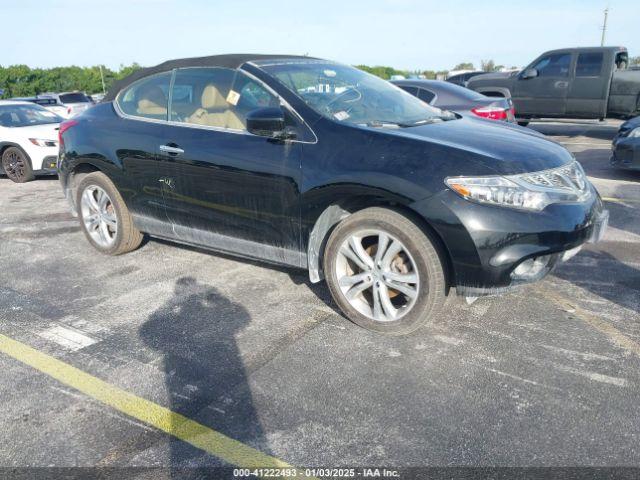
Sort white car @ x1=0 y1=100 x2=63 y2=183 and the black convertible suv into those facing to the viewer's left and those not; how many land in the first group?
0

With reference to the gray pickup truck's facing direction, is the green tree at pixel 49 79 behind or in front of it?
in front

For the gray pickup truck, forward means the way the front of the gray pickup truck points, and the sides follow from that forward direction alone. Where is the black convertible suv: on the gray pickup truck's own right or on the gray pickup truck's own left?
on the gray pickup truck's own left

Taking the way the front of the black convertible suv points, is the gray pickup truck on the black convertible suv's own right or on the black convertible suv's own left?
on the black convertible suv's own left

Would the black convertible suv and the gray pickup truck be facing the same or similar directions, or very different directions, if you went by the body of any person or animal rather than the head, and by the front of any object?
very different directions

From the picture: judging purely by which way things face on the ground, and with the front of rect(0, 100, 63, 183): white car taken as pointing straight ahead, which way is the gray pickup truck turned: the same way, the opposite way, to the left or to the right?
the opposite way

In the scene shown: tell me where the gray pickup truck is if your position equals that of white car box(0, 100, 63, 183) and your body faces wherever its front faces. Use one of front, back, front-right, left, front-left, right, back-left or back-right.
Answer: front-left

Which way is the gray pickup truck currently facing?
to the viewer's left

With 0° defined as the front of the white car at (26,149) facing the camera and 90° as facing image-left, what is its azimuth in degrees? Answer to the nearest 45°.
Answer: approximately 315°

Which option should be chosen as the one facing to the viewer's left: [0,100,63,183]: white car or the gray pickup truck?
the gray pickup truck

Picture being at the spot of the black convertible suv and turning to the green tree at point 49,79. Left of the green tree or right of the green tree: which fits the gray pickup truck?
right

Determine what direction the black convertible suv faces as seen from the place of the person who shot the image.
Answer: facing the viewer and to the right of the viewer

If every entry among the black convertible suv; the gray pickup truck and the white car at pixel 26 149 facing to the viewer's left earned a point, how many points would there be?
1

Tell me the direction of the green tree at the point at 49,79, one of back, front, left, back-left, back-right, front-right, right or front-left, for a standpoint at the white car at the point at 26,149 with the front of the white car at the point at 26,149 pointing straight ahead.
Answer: back-left

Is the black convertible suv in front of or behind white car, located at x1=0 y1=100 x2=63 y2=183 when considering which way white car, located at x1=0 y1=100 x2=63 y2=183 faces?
in front

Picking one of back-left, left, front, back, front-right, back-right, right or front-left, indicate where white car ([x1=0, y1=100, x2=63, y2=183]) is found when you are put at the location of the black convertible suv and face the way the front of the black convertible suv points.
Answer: back
